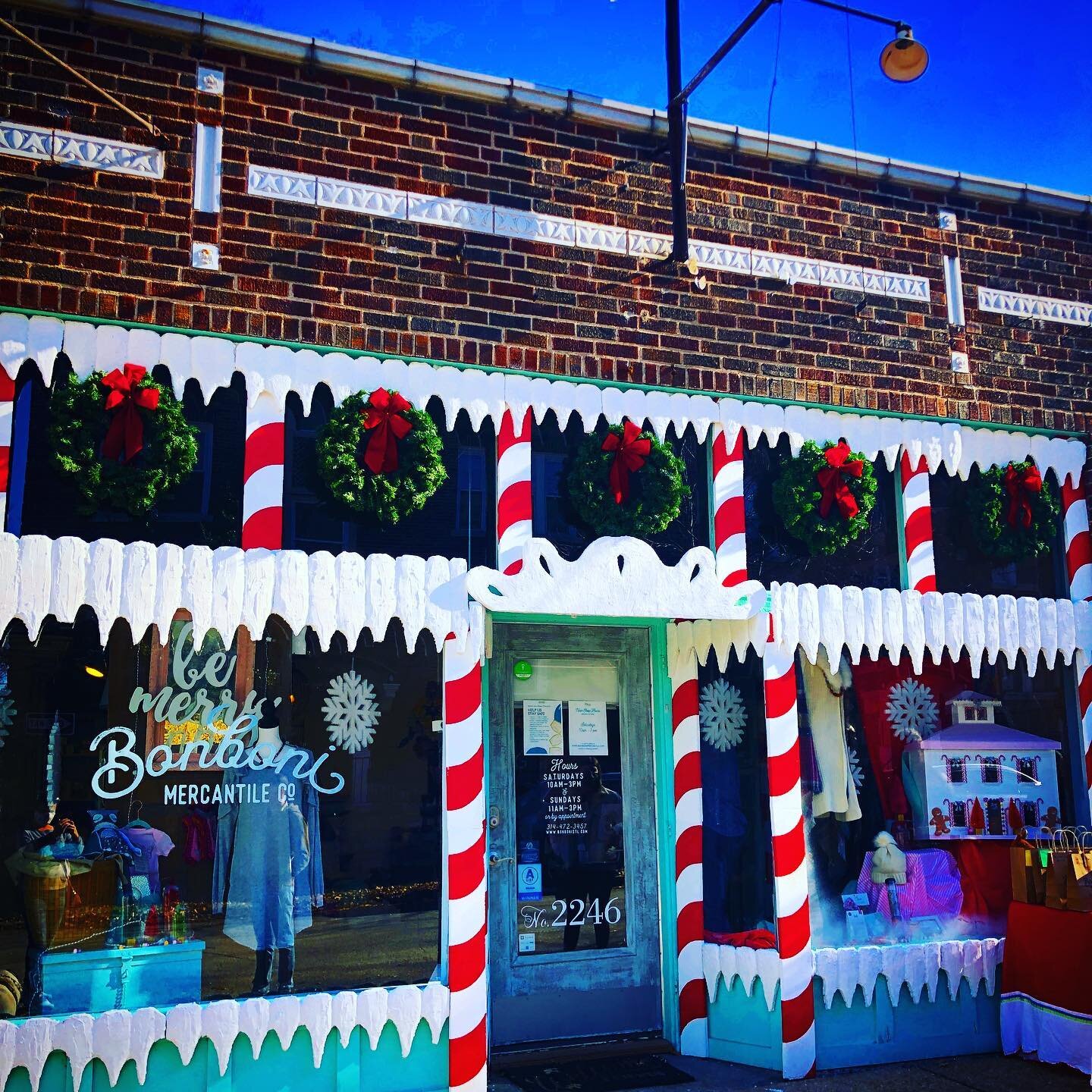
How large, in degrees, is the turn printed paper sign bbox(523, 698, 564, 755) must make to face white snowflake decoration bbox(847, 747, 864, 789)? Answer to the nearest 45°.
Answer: approximately 90° to its left

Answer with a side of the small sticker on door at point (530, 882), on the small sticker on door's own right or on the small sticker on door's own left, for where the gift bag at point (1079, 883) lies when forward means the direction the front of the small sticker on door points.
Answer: on the small sticker on door's own left

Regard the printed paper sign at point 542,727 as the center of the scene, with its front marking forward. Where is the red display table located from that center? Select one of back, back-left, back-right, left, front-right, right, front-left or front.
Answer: left

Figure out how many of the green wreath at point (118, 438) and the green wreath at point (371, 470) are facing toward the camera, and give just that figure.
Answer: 2

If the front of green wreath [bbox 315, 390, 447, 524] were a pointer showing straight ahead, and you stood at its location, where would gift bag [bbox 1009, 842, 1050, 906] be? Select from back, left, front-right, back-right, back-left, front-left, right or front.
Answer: left

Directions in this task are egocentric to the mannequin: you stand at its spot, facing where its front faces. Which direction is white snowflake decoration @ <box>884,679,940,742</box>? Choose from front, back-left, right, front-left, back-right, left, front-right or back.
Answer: left
